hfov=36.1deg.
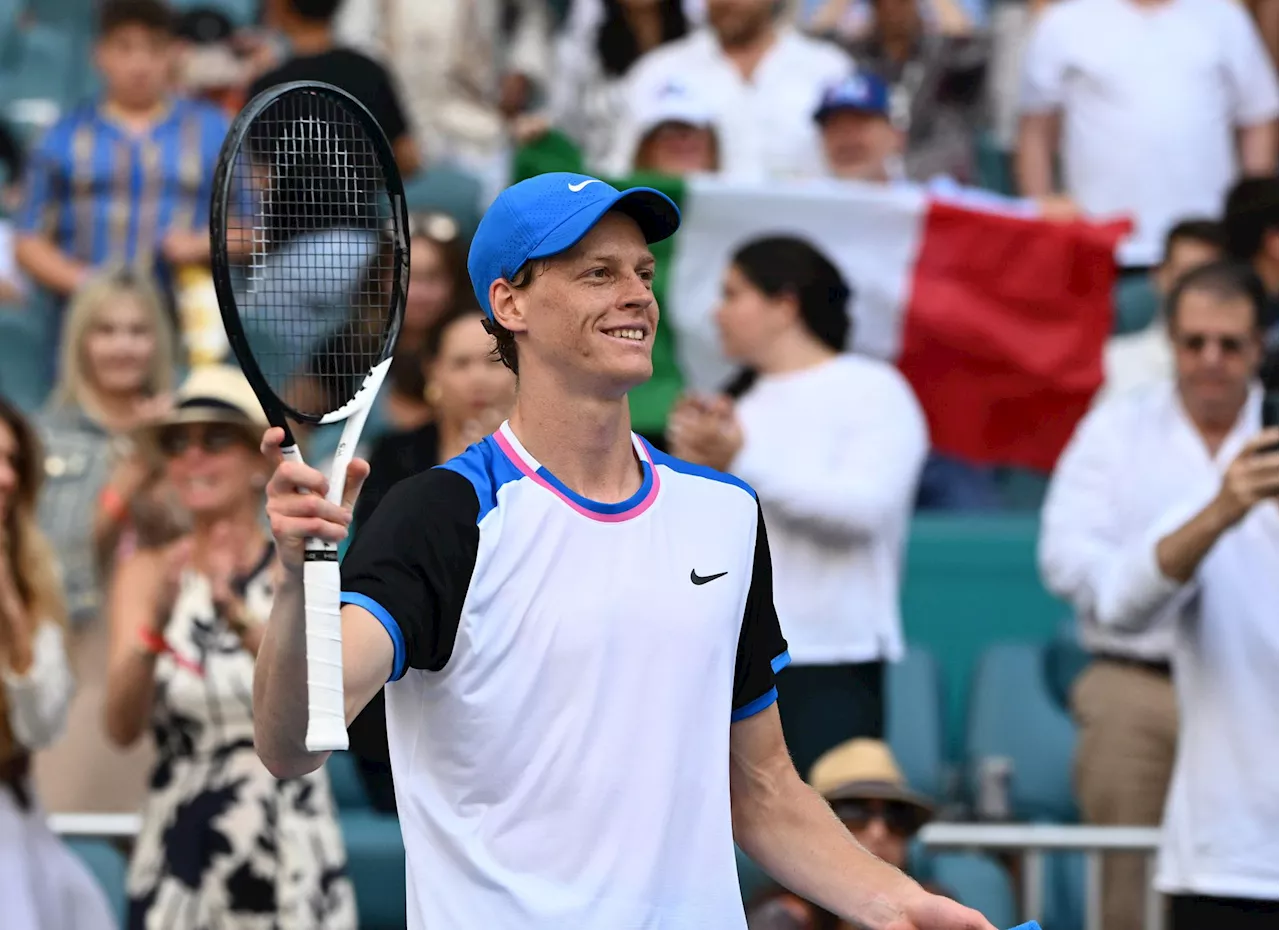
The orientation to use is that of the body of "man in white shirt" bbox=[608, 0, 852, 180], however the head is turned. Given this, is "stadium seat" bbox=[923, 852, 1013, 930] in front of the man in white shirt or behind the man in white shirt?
in front

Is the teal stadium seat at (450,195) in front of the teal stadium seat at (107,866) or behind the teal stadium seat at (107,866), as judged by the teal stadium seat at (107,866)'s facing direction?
behind

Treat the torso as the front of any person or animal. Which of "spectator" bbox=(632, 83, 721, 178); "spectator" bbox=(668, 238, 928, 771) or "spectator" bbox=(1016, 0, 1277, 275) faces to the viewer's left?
"spectator" bbox=(668, 238, 928, 771)

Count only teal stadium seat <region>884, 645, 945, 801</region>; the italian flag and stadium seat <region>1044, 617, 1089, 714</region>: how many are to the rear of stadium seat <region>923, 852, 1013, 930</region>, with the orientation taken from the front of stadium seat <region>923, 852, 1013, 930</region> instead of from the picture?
3

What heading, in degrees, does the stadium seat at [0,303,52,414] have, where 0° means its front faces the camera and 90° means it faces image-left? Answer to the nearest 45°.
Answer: approximately 0°

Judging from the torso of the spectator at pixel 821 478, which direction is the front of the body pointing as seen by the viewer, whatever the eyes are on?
to the viewer's left

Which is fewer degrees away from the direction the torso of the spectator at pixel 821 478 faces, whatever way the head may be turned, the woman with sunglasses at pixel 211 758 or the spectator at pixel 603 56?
the woman with sunglasses

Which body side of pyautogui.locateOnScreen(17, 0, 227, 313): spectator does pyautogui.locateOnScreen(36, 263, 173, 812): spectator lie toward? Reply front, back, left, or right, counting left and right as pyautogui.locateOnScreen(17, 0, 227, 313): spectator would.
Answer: front

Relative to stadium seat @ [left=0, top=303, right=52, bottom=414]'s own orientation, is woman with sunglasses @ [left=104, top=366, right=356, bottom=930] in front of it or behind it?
in front
